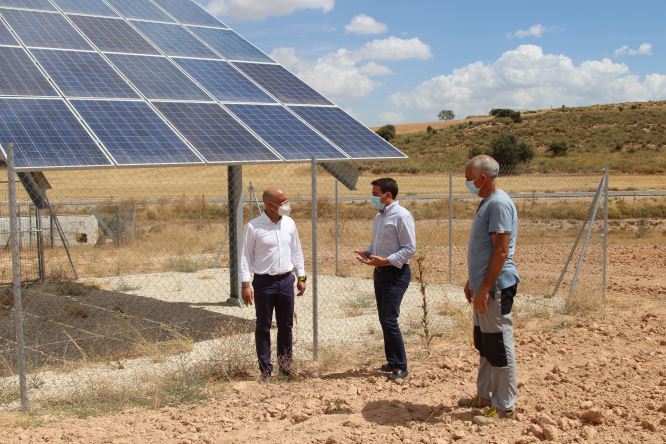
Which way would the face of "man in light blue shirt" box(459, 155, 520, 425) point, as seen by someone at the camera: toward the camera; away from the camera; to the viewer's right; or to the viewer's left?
to the viewer's left

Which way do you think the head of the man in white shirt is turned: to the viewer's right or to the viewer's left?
to the viewer's right

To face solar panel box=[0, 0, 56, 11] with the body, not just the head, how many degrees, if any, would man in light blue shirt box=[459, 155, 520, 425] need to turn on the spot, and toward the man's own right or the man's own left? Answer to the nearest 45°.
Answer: approximately 45° to the man's own right

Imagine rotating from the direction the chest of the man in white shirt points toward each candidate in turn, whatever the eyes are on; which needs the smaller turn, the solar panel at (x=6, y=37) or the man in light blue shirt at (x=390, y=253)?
the man in light blue shirt

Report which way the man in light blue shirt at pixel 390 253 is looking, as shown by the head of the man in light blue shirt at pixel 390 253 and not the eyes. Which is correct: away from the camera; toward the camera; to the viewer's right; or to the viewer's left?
to the viewer's left

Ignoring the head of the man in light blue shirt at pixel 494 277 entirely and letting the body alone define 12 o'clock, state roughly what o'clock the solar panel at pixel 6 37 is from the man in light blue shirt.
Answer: The solar panel is roughly at 1 o'clock from the man in light blue shirt.

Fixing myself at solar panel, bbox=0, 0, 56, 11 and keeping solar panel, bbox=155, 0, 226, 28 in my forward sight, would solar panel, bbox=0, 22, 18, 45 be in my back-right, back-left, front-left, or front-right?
back-right

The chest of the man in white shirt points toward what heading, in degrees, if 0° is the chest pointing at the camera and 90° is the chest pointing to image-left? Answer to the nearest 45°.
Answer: approximately 0°

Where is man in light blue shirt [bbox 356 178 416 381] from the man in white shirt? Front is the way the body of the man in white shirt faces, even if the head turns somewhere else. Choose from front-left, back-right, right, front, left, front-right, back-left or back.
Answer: left

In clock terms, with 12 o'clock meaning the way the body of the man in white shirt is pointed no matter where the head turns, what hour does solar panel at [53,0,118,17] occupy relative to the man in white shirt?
The solar panel is roughly at 5 o'clock from the man in white shirt.

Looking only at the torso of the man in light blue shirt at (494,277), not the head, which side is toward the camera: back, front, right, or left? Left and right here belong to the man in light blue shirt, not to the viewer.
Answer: left

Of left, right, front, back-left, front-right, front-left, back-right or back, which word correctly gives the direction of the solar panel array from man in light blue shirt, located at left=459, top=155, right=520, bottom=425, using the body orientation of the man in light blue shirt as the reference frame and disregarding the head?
front-right
